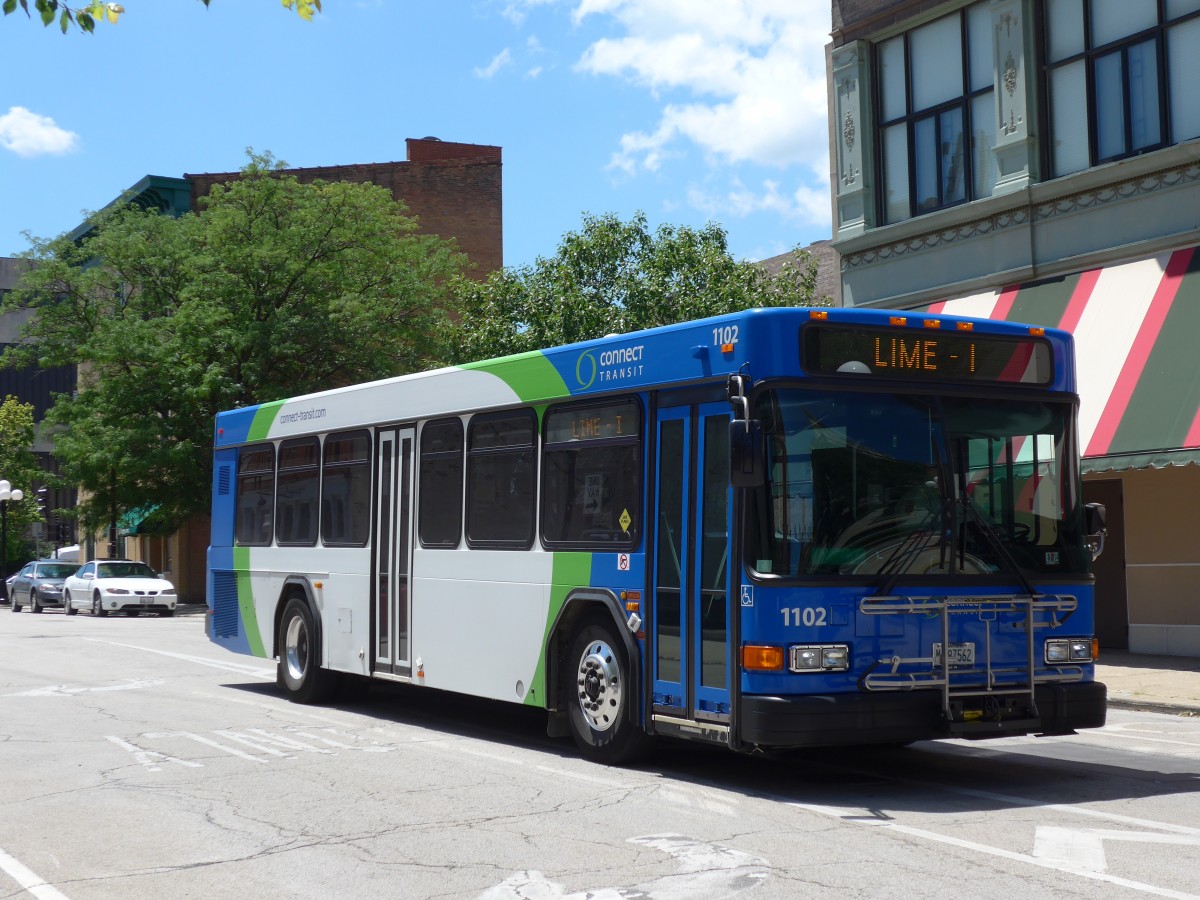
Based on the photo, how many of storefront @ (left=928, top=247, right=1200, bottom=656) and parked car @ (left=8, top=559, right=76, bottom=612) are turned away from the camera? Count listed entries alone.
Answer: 0

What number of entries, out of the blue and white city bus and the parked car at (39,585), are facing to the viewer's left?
0

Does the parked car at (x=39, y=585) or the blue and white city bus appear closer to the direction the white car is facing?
the blue and white city bus

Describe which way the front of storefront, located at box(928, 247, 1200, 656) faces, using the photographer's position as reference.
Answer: facing the viewer and to the left of the viewer

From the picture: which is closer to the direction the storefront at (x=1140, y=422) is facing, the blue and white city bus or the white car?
the blue and white city bus

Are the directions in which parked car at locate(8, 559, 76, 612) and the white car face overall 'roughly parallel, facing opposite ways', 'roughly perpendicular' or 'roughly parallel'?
roughly parallel

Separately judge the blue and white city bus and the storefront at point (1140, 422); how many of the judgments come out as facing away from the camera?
0

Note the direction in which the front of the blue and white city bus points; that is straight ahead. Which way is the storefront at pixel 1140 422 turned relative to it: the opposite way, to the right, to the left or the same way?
to the right

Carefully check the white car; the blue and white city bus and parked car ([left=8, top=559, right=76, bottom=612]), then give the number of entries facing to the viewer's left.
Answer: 0

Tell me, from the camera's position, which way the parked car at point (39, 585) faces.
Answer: facing the viewer and to the right of the viewer

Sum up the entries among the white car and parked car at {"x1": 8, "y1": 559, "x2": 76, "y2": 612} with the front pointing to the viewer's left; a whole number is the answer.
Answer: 0

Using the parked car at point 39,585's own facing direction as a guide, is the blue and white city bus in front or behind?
in front

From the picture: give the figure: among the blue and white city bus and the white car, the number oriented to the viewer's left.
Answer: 0

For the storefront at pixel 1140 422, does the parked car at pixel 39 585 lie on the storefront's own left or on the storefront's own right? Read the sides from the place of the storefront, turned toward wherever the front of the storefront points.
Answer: on the storefront's own right
